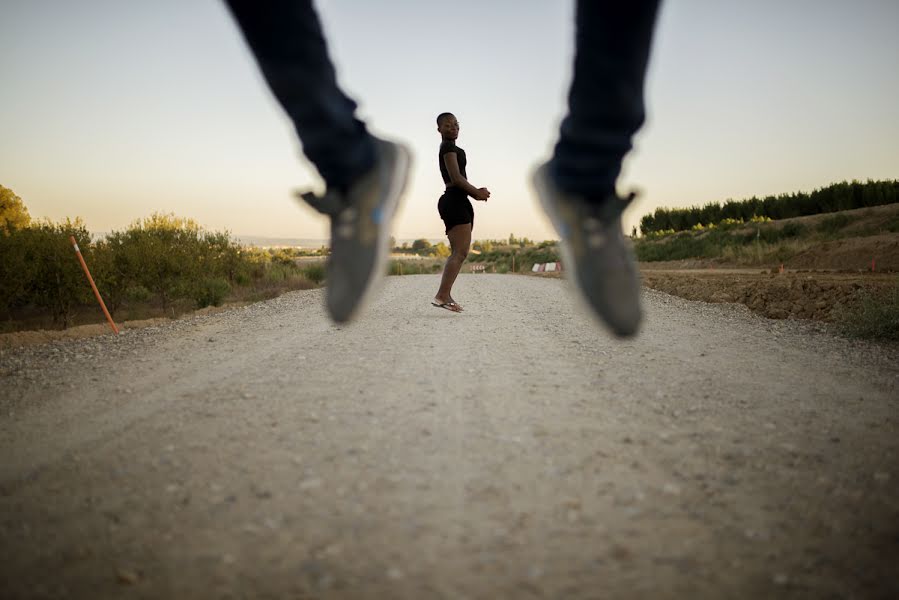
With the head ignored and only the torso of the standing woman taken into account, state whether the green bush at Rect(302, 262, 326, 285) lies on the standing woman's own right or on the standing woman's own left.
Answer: on the standing woman's own left

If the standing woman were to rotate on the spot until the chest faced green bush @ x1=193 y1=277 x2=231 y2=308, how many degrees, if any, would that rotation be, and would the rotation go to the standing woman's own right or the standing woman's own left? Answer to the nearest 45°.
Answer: approximately 135° to the standing woman's own left

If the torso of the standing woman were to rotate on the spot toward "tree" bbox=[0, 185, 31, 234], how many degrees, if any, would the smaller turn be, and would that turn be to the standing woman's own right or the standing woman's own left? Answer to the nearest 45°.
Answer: approximately 135° to the standing woman's own left

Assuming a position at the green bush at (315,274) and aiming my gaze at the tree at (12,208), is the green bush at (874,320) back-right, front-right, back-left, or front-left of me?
back-left

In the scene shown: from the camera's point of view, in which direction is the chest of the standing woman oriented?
to the viewer's right

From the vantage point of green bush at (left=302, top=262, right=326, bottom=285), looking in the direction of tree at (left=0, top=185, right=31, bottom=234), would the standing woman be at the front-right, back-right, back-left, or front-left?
back-left

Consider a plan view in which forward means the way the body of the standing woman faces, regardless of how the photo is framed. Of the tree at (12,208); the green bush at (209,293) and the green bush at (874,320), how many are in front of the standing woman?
1

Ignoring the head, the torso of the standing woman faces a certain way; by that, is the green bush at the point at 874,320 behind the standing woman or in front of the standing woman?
in front
